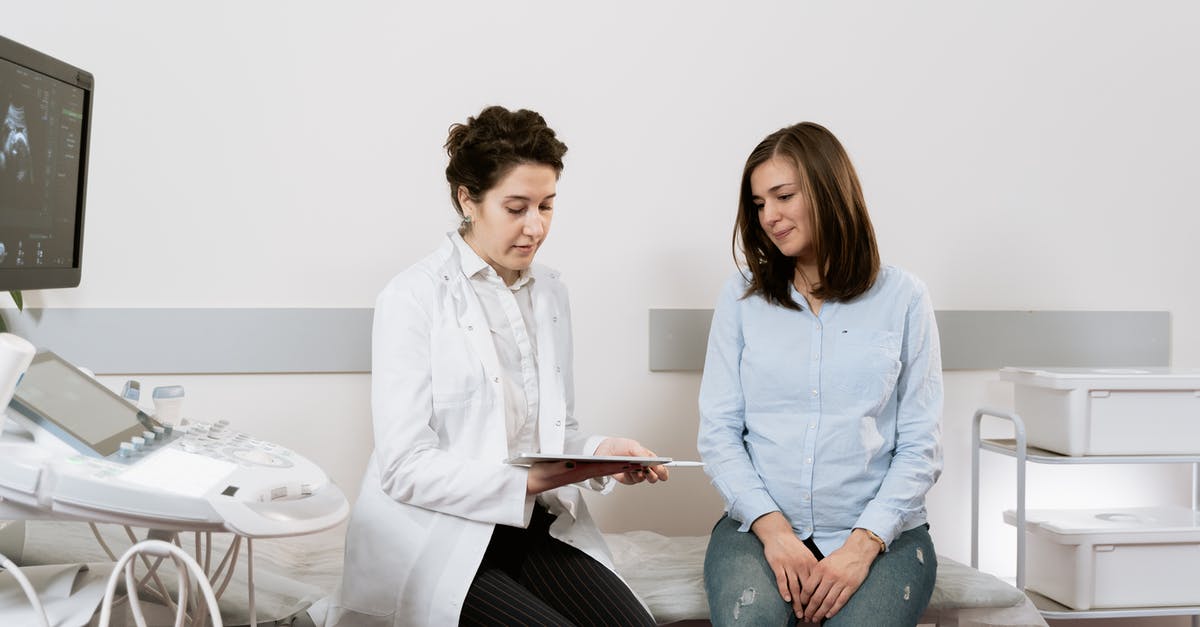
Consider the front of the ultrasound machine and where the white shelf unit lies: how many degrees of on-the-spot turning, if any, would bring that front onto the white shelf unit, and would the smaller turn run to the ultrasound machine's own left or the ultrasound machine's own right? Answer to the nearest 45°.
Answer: approximately 45° to the ultrasound machine's own left

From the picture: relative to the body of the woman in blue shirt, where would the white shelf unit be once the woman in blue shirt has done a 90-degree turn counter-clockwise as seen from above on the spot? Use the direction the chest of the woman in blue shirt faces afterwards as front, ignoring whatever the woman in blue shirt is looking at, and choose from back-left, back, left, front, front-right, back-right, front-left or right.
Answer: front-left

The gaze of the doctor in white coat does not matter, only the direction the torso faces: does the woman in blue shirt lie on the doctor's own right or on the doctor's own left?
on the doctor's own left

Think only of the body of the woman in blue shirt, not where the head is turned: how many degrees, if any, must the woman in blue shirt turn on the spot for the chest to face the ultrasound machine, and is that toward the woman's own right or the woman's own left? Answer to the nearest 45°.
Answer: approximately 45° to the woman's own right

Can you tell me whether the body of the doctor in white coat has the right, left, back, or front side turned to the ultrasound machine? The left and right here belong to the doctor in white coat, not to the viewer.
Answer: right

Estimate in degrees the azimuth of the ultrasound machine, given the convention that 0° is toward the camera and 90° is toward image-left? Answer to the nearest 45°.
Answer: approximately 315°

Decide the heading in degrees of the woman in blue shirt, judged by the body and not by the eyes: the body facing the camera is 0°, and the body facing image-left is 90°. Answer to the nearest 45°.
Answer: approximately 0°

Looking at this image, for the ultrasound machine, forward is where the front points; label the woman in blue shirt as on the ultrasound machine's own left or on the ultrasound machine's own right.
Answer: on the ultrasound machine's own left

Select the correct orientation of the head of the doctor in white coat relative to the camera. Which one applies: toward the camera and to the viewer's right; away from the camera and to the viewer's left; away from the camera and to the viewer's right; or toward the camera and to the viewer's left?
toward the camera and to the viewer's right

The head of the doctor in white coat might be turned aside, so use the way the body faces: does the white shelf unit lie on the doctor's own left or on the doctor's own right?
on the doctor's own left
